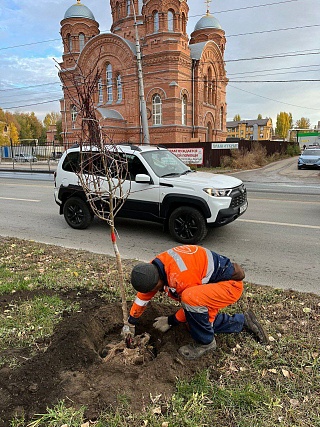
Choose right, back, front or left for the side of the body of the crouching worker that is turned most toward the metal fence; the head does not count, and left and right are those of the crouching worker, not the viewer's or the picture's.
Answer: right

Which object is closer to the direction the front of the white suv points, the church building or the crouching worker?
the crouching worker

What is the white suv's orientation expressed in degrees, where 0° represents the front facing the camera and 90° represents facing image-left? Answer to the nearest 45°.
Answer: approximately 315°

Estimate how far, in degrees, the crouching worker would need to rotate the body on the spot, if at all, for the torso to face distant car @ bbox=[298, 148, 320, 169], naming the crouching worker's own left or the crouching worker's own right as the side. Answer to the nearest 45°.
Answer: approximately 90° to the crouching worker's own right

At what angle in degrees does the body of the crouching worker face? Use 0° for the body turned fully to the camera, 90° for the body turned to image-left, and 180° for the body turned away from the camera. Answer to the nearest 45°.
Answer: approximately 90°

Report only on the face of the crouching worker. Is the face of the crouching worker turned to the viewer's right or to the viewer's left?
to the viewer's left

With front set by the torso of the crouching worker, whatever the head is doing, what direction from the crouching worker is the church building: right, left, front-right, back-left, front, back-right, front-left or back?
right
